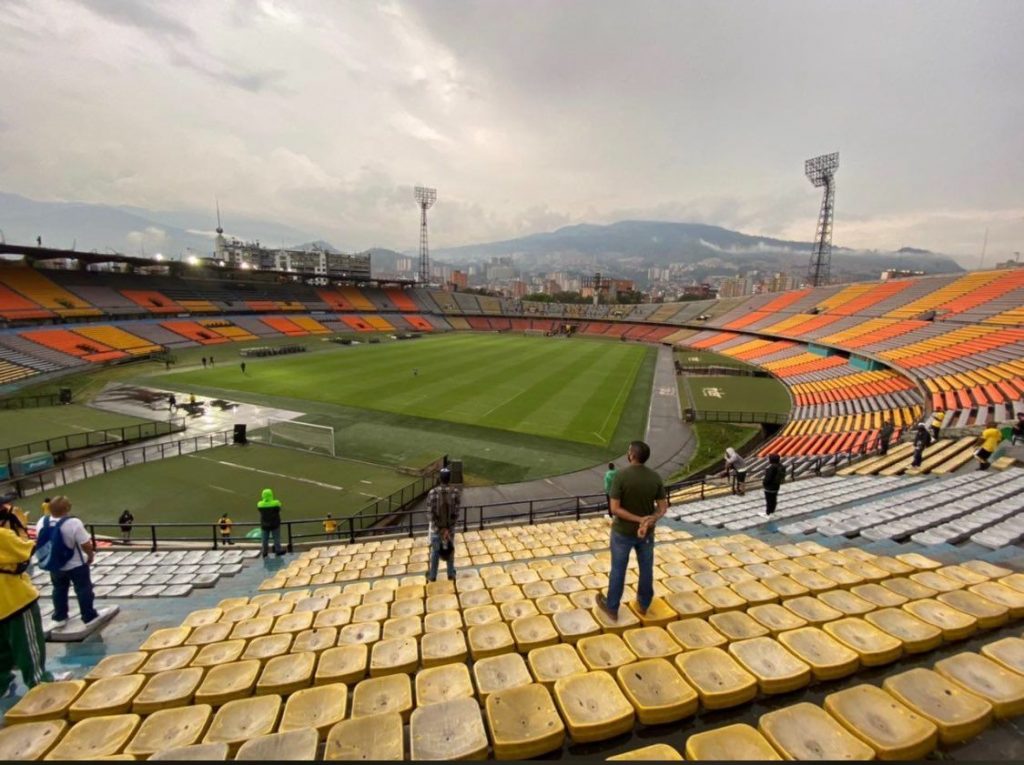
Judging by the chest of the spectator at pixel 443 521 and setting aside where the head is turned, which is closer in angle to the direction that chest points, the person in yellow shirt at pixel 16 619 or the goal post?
the goal post

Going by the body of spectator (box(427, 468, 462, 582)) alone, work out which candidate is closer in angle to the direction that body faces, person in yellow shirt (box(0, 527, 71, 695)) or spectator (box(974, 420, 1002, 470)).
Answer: the spectator

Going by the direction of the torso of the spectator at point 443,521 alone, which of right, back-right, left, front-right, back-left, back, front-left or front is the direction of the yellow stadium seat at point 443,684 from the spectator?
back

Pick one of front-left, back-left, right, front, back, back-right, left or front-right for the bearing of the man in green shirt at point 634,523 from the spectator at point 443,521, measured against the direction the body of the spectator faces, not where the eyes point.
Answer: back-right

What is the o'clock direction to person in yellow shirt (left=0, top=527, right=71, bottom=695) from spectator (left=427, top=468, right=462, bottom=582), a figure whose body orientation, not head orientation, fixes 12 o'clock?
The person in yellow shirt is roughly at 8 o'clock from the spectator.

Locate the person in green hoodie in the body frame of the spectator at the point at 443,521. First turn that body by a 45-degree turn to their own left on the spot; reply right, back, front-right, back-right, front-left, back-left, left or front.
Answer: front

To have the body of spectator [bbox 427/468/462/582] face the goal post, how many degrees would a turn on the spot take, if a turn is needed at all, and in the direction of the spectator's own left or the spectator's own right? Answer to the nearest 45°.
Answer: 0° — they already face it

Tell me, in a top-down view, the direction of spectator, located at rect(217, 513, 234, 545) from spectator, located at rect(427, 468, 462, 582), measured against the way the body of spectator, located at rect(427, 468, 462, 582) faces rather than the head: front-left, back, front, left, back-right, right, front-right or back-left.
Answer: front-left

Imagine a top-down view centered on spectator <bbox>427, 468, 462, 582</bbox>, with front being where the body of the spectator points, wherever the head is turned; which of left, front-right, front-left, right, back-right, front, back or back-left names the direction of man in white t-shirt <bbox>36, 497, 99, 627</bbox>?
left

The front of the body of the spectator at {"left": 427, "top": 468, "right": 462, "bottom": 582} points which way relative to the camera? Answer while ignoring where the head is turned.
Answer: away from the camera

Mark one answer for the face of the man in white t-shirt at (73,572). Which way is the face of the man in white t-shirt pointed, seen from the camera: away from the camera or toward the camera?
away from the camera
